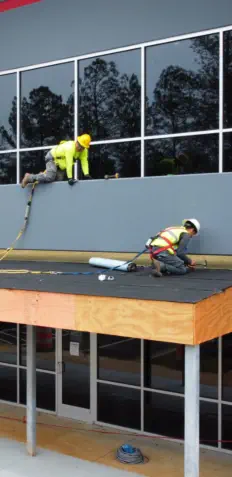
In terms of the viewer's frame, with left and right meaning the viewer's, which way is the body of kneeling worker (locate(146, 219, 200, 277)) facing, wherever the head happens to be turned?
facing to the right of the viewer

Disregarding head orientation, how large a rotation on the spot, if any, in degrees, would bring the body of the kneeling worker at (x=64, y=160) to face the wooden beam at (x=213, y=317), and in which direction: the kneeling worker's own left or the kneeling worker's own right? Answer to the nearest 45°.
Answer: approximately 90° to the kneeling worker's own right

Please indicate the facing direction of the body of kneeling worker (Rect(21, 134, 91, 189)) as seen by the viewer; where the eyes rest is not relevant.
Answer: to the viewer's right

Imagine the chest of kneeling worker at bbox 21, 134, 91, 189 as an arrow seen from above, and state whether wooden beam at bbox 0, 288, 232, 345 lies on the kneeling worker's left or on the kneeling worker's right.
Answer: on the kneeling worker's right
